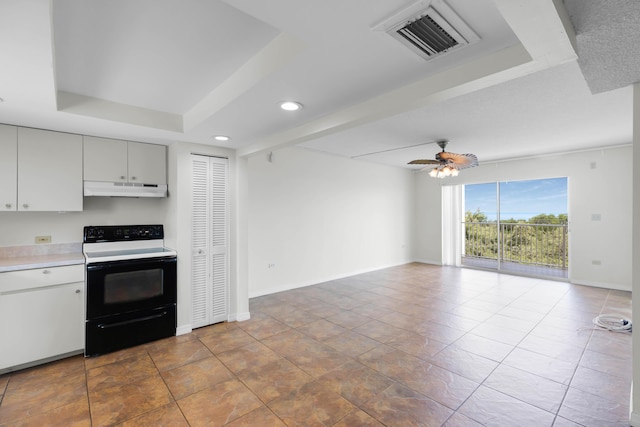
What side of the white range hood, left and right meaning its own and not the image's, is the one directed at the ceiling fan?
left

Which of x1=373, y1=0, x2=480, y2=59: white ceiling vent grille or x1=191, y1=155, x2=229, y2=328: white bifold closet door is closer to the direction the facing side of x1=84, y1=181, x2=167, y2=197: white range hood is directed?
the white ceiling vent grille

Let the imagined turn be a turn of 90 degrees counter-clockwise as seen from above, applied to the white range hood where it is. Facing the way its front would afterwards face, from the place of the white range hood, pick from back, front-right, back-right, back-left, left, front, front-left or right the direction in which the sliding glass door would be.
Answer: front

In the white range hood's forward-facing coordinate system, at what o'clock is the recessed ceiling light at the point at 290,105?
The recessed ceiling light is roughly at 11 o'clock from the white range hood.

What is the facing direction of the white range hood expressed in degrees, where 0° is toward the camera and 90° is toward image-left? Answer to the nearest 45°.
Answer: approximately 0°

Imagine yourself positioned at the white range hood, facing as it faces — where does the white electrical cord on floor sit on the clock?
The white electrical cord on floor is roughly at 10 o'clock from the white range hood.
